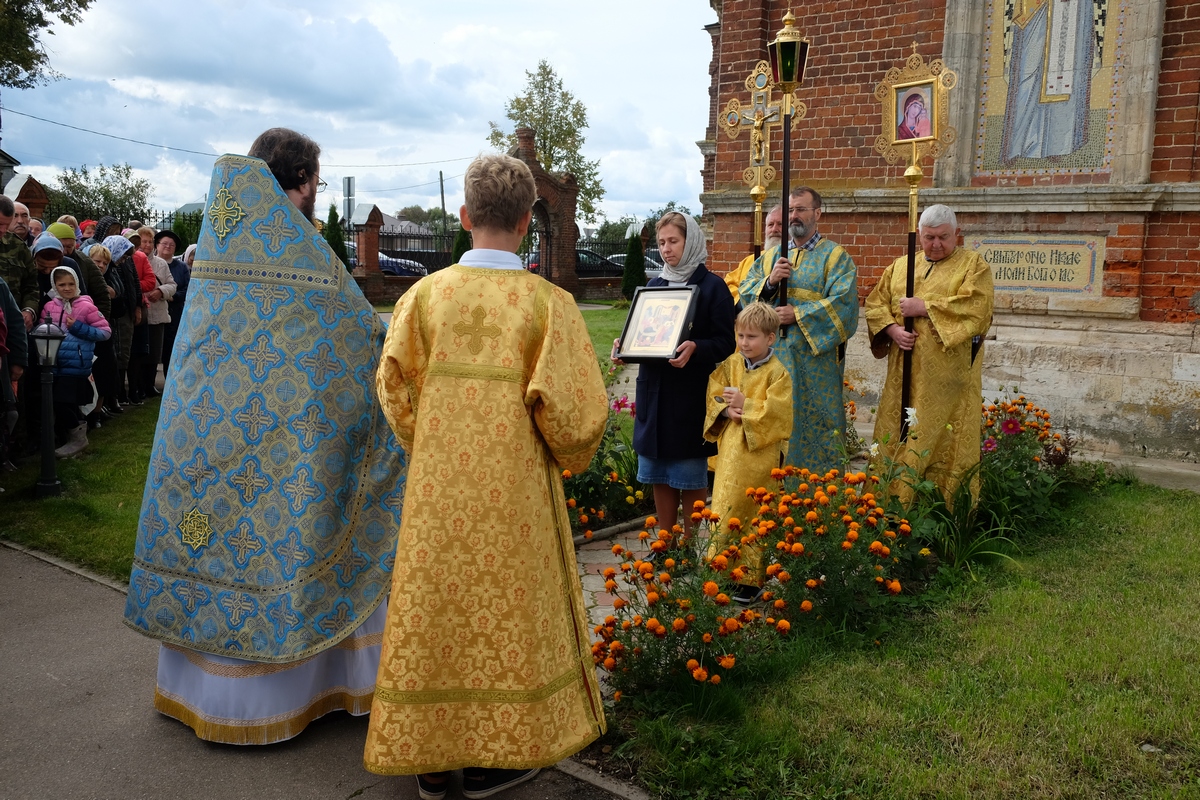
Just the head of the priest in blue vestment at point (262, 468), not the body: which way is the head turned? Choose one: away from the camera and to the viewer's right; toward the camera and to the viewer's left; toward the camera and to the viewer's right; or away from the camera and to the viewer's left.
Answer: away from the camera and to the viewer's right

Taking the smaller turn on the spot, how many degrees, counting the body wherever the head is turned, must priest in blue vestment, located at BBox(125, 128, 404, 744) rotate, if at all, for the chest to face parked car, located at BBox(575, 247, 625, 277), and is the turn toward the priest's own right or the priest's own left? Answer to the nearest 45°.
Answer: approximately 45° to the priest's own left

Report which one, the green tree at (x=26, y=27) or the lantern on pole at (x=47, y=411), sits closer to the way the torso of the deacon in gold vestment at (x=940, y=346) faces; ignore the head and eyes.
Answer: the lantern on pole

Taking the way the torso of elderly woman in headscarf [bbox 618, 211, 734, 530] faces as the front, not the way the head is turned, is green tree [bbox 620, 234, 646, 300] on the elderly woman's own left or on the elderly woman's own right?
on the elderly woman's own right

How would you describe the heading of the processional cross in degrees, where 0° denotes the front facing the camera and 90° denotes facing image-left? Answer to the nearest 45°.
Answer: approximately 45°

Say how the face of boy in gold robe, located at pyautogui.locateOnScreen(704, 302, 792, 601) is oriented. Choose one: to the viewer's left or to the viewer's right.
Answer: to the viewer's left

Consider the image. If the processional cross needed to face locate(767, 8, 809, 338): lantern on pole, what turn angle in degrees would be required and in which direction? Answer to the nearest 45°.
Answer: approximately 45° to its left
